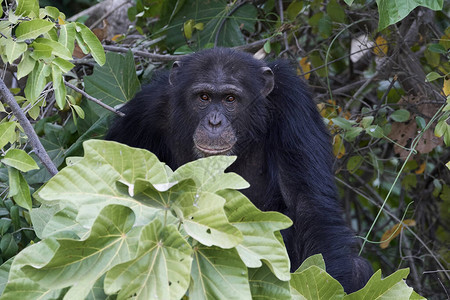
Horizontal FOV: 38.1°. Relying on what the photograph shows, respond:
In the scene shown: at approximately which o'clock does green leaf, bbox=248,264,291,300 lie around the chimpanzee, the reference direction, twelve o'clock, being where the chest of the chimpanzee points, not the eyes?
The green leaf is roughly at 12 o'clock from the chimpanzee.

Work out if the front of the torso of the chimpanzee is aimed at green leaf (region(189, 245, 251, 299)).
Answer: yes

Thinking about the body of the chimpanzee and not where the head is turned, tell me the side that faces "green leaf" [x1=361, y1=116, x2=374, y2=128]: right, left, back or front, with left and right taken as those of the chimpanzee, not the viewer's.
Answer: left

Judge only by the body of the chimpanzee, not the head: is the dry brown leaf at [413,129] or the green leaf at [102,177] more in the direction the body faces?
the green leaf

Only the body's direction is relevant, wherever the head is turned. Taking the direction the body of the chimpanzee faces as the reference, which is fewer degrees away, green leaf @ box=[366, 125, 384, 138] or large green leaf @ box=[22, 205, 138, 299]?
the large green leaf

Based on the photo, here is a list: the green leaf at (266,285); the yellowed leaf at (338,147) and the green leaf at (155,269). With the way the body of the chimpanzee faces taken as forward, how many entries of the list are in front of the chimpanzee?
2

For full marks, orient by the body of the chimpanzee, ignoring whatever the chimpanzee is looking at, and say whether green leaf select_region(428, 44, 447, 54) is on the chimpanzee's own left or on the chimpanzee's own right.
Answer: on the chimpanzee's own left

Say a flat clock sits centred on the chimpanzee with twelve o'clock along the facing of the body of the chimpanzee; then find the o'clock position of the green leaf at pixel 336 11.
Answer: The green leaf is roughly at 7 o'clock from the chimpanzee.

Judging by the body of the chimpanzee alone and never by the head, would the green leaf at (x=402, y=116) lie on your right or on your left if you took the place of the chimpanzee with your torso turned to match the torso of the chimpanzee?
on your left

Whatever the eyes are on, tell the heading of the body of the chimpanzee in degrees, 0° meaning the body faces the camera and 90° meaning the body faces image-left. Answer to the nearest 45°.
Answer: approximately 0°

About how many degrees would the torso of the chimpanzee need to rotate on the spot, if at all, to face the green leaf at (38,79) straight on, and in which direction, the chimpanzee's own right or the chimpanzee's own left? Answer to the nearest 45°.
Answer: approximately 45° to the chimpanzee's own right

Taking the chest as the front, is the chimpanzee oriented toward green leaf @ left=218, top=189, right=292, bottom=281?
yes

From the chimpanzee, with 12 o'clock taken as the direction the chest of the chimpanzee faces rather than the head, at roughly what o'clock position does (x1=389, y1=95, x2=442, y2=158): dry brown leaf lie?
The dry brown leaf is roughly at 8 o'clock from the chimpanzee.

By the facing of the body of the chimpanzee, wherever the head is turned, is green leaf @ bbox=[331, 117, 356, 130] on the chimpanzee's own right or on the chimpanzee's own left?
on the chimpanzee's own left

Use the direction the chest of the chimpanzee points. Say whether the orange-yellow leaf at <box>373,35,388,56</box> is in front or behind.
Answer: behind

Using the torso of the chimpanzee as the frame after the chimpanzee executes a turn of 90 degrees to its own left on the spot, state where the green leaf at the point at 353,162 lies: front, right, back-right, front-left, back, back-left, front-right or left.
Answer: front-left
